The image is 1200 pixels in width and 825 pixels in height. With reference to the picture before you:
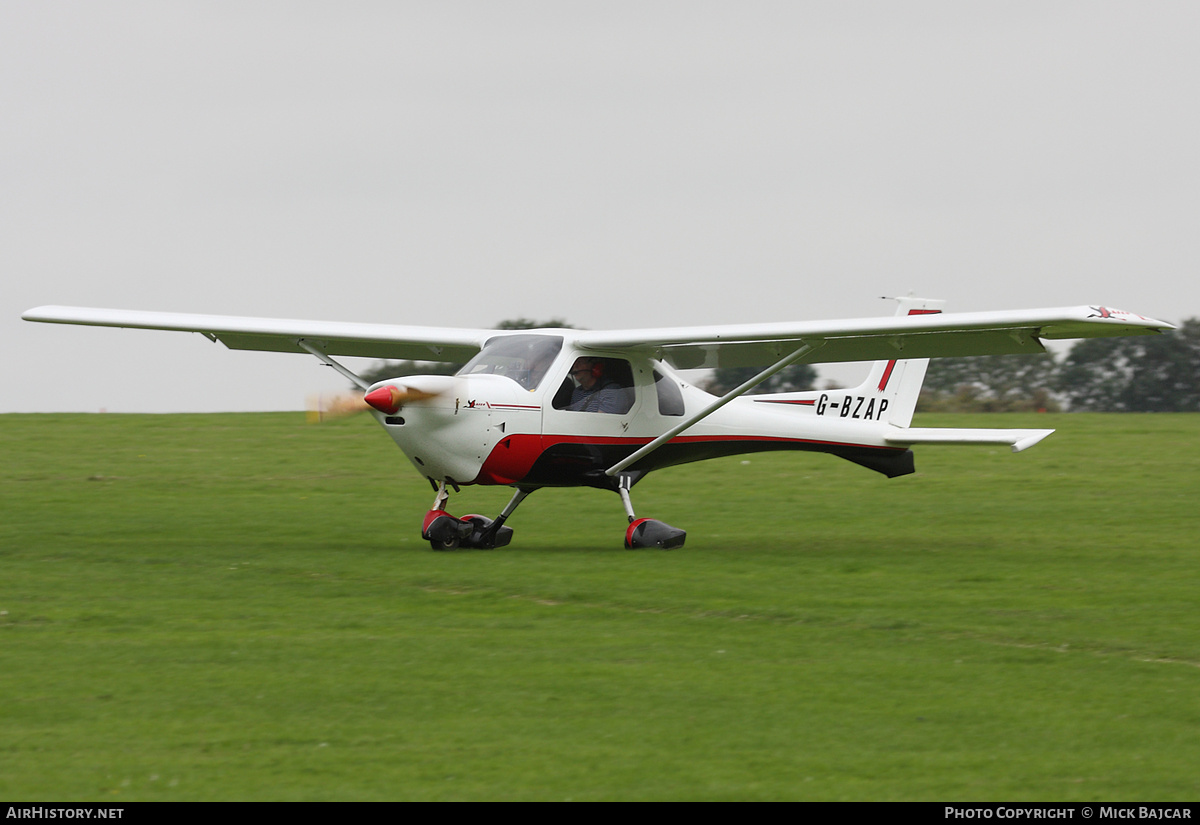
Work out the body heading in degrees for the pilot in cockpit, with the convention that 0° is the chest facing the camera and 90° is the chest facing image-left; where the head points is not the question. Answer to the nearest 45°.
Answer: approximately 45°

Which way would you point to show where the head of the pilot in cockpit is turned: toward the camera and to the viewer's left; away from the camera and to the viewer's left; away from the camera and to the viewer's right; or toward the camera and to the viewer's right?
toward the camera and to the viewer's left

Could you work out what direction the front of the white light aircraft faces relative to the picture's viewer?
facing the viewer and to the left of the viewer
